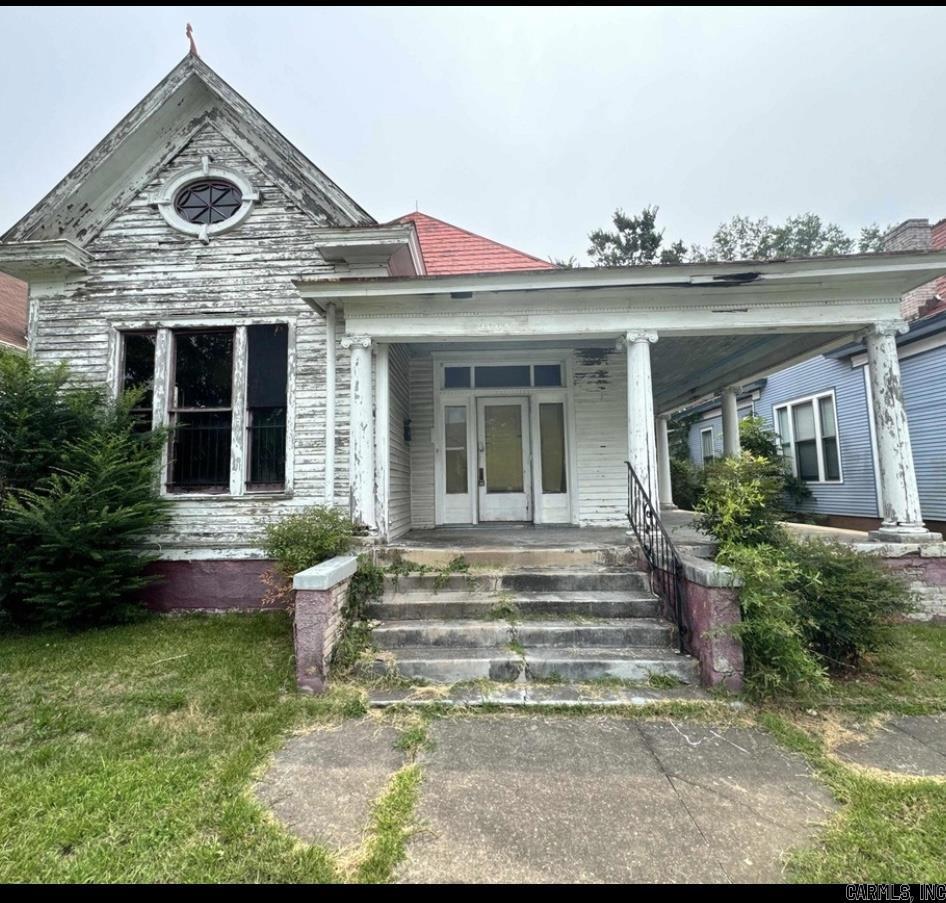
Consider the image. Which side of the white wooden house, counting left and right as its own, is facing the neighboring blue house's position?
left

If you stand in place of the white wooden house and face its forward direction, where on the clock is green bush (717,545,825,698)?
The green bush is roughly at 10 o'clock from the white wooden house.

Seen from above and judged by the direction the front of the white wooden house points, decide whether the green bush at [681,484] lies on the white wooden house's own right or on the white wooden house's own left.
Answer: on the white wooden house's own left

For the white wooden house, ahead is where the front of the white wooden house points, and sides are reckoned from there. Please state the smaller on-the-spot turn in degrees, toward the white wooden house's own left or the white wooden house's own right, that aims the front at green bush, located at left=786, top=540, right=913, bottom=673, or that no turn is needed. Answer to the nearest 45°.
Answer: approximately 90° to the white wooden house's own left

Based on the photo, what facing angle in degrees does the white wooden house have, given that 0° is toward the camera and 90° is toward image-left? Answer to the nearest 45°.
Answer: approximately 0°

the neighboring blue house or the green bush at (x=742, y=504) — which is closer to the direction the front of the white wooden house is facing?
the green bush

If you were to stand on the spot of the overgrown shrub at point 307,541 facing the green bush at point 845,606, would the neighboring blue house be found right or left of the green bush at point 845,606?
left

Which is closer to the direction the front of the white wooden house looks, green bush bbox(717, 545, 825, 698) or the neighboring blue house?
the green bush
